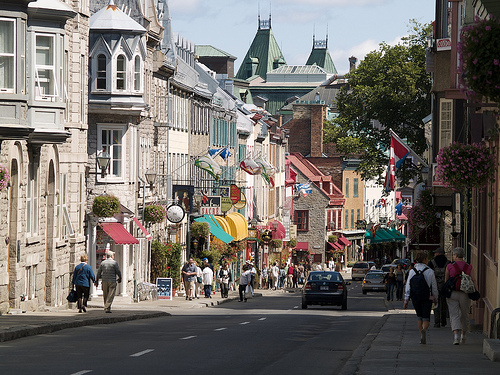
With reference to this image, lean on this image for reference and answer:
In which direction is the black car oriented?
away from the camera

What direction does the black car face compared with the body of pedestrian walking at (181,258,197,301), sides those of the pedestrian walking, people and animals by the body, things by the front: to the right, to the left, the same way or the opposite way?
the opposite way

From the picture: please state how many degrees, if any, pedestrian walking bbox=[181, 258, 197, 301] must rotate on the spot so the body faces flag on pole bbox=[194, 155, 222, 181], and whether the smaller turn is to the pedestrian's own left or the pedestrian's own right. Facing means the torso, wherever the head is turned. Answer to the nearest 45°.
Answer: approximately 180°

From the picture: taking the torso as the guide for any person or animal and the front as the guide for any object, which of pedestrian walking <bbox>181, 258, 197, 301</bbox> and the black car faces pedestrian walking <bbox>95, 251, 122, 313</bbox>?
pedestrian walking <bbox>181, 258, 197, 301</bbox>

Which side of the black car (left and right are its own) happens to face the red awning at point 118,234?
left
